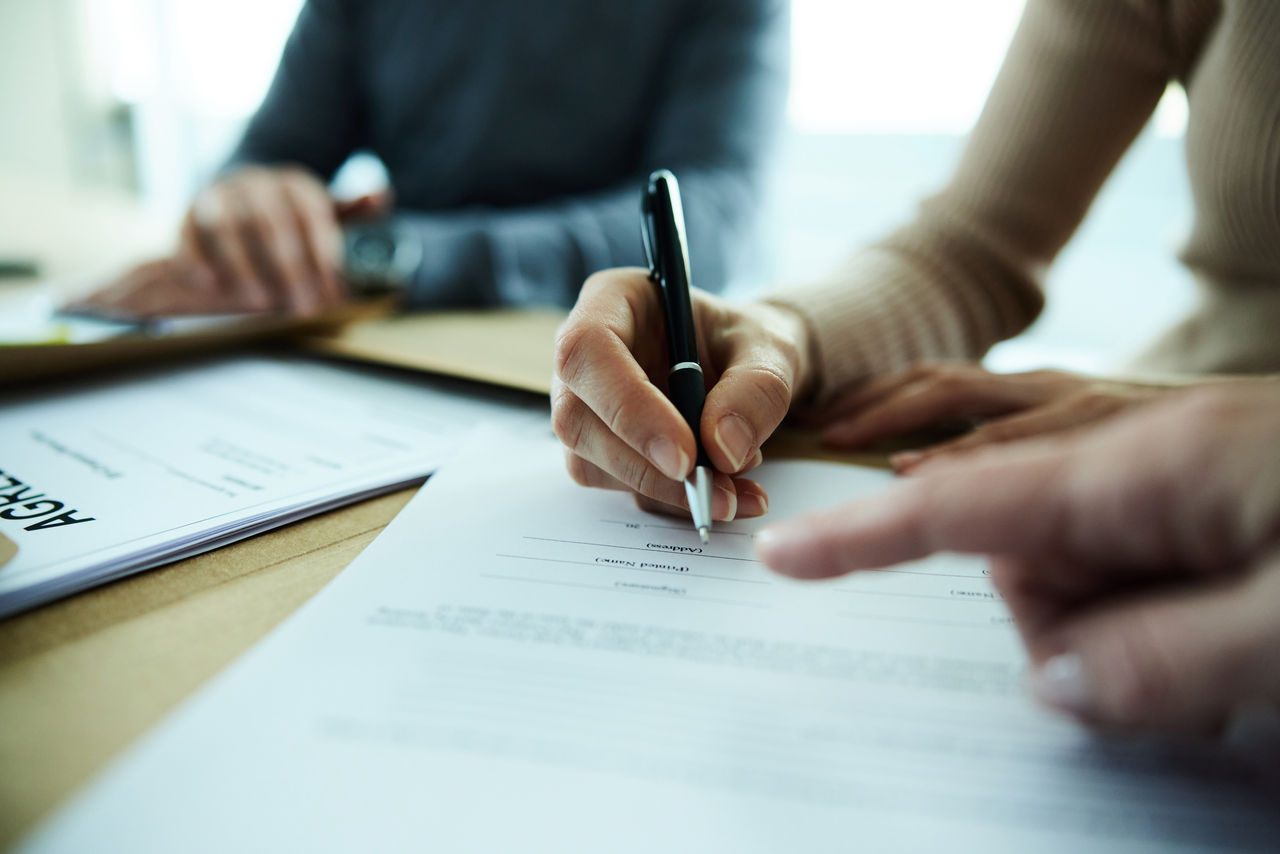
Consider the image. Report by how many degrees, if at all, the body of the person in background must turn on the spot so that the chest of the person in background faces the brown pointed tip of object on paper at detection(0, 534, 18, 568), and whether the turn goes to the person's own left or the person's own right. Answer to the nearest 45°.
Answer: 0° — they already face it

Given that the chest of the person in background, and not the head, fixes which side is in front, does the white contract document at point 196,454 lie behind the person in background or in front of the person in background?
in front

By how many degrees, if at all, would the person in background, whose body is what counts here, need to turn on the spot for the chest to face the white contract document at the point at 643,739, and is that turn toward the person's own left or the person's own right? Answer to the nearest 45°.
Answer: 0° — they already face it

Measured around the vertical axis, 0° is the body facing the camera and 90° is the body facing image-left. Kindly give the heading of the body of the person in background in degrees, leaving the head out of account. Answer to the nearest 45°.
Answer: approximately 0°
